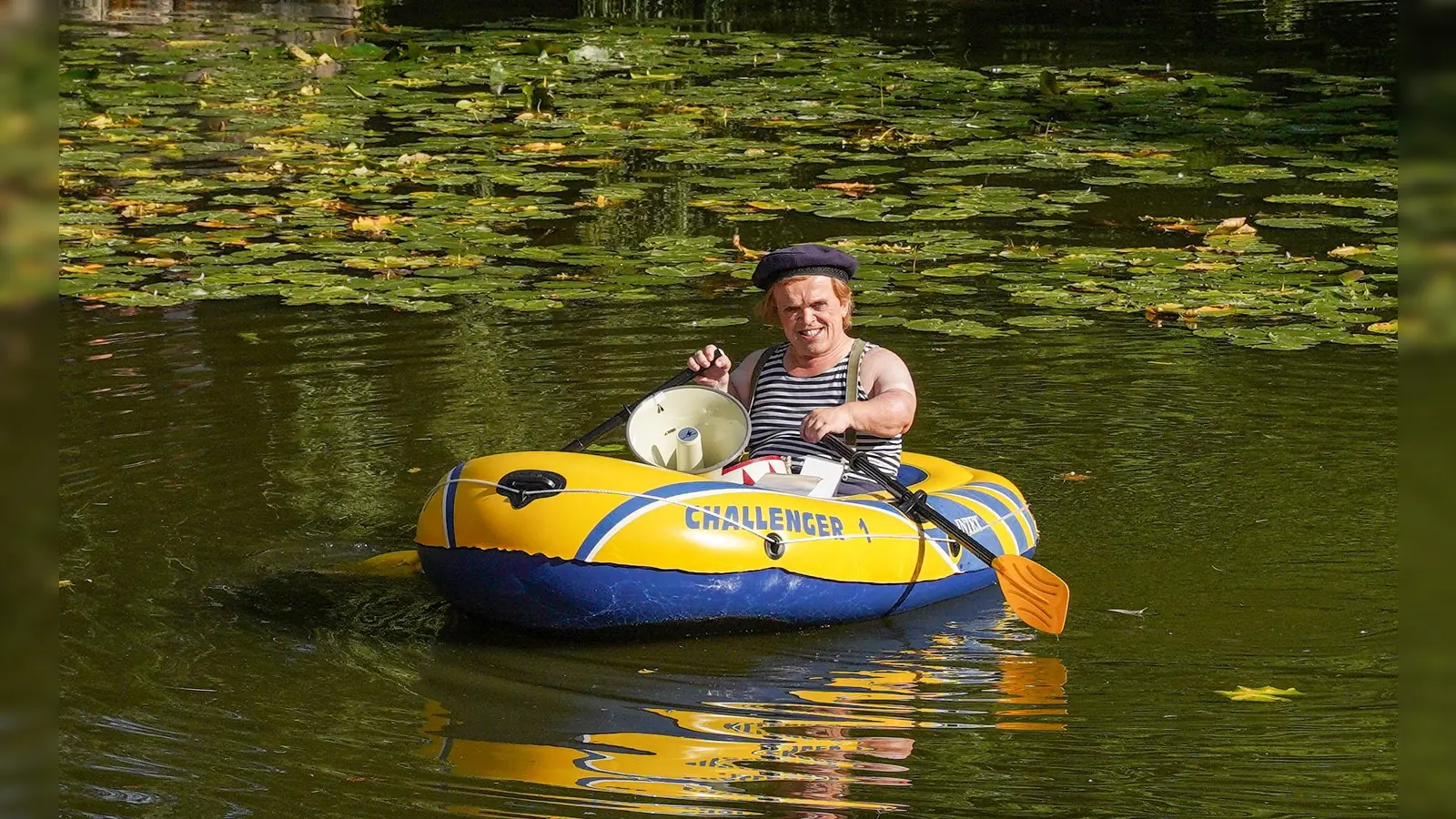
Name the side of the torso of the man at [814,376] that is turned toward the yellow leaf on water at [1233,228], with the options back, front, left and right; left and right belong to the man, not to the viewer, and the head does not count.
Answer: back

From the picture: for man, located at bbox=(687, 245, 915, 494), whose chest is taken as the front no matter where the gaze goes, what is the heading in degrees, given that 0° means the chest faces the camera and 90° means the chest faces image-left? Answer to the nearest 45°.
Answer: approximately 45°

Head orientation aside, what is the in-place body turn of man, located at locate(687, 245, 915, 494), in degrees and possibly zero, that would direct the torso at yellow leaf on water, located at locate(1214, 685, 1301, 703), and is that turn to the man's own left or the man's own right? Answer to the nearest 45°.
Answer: approximately 90° to the man's own left

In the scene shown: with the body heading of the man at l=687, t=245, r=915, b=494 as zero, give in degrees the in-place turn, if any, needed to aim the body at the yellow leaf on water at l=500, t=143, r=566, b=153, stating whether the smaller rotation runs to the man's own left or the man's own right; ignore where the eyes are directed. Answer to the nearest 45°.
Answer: approximately 135° to the man's own right

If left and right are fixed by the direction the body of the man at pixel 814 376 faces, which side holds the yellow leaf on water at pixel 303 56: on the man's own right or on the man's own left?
on the man's own right
